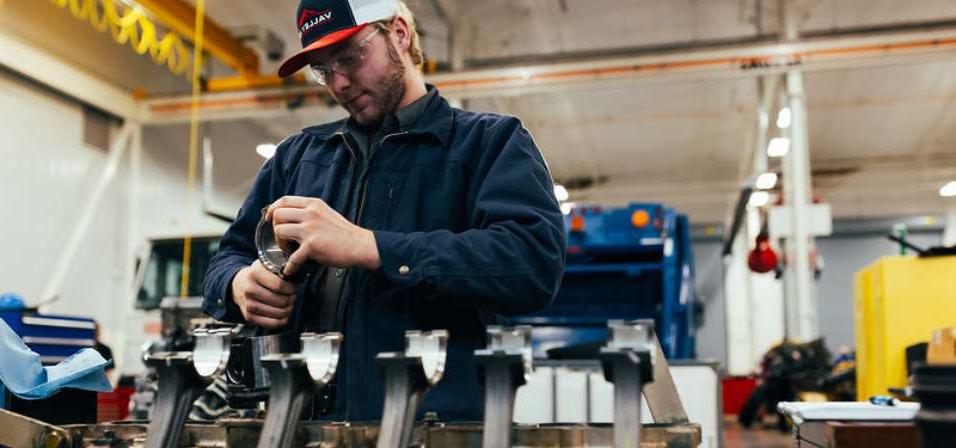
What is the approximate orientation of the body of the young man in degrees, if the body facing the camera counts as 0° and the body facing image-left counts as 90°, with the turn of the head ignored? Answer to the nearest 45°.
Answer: approximately 45°

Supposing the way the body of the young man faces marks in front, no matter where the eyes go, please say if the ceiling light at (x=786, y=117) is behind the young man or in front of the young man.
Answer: behind

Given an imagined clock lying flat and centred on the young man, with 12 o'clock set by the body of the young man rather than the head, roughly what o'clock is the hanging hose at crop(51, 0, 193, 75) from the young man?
The hanging hose is roughly at 4 o'clock from the young man.

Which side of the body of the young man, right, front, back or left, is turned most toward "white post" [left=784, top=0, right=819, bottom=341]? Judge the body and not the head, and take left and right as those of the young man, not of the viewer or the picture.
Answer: back

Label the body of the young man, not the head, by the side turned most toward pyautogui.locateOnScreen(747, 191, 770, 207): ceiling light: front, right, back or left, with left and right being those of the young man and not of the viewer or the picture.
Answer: back

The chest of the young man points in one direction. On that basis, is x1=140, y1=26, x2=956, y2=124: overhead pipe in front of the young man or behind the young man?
behind

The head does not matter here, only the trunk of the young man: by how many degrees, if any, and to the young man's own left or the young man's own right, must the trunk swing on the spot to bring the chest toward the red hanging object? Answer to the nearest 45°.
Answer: approximately 180°

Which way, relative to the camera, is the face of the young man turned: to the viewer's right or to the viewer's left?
to the viewer's left

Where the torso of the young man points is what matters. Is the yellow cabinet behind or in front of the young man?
behind

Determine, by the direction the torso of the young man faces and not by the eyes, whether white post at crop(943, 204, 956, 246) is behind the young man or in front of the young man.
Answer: behind
